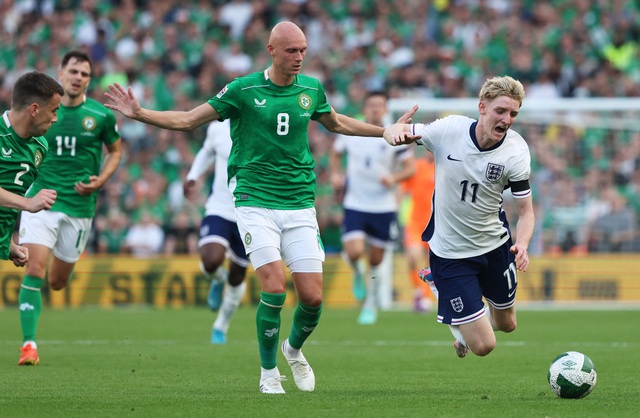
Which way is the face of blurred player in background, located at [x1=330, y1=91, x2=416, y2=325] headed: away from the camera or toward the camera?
toward the camera

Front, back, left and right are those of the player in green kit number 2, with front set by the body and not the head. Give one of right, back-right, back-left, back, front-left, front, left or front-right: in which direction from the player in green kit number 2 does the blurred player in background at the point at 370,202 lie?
left

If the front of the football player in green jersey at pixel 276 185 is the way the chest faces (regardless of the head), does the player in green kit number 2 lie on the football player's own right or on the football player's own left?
on the football player's own right

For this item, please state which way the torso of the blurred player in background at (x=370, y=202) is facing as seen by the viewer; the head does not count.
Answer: toward the camera

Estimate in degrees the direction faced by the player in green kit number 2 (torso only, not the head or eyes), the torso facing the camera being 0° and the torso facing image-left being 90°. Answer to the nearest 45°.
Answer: approximately 315°

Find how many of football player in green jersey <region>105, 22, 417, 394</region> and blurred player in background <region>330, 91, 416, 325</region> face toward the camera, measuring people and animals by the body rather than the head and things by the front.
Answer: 2

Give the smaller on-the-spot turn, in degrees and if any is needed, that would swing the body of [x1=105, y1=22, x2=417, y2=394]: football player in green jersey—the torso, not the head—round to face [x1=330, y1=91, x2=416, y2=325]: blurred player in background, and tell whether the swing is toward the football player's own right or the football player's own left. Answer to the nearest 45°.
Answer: approximately 180°

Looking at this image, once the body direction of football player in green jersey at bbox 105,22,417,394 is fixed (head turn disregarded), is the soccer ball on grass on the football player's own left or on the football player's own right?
on the football player's own left

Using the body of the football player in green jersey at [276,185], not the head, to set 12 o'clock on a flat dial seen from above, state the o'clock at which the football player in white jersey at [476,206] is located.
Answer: The football player in white jersey is roughly at 9 o'clock from the football player in green jersey.

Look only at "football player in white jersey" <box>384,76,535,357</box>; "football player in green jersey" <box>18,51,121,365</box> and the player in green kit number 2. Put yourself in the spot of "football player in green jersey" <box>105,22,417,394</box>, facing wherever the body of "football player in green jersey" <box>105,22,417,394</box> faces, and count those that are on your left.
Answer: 1

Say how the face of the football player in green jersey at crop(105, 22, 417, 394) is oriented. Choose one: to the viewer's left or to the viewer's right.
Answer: to the viewer's right

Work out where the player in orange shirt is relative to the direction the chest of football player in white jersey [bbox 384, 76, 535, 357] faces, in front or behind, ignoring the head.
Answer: behind
